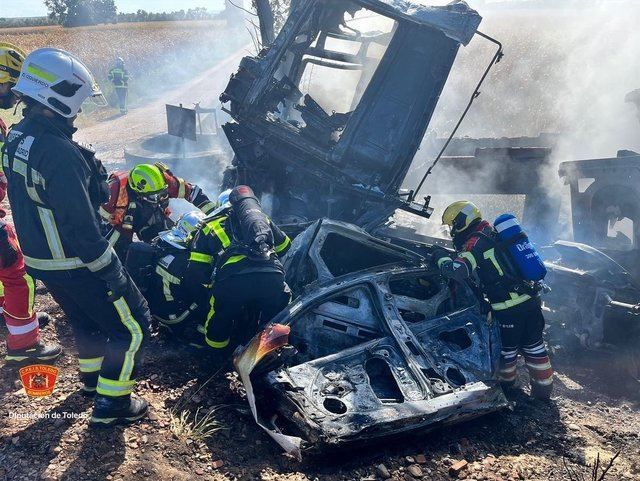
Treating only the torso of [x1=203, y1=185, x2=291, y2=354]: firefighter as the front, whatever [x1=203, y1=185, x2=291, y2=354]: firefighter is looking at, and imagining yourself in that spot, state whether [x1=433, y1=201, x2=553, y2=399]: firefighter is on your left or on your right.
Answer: on your right

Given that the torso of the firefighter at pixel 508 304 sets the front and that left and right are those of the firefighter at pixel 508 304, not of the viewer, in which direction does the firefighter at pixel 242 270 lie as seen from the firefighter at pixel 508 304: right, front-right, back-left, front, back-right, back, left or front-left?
front-left

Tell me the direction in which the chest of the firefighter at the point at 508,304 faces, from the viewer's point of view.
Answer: to the viewer's left

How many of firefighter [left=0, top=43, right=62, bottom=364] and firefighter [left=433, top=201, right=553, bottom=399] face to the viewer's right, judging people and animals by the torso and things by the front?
1

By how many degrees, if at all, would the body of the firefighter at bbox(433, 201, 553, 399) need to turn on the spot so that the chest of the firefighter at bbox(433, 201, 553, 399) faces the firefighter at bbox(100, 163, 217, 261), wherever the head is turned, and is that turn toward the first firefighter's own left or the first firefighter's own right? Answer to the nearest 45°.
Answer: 0° — they already face them

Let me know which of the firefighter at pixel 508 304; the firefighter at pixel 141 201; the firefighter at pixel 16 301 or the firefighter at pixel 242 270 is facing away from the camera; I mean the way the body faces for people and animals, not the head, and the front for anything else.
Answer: the firefighter at pixel 242 270

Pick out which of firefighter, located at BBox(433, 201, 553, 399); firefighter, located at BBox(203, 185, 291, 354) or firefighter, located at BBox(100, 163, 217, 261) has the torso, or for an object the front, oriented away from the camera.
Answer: firefighter, located at BBox(203, 185, 291, 354)

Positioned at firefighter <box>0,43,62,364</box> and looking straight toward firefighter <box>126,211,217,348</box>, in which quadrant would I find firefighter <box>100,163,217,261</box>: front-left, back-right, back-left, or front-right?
front-left

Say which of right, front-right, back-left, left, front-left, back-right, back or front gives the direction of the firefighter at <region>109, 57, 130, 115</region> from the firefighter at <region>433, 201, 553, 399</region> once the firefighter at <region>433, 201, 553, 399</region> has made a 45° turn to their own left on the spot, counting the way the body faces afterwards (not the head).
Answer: right

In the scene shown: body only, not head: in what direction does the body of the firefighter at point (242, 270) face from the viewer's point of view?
away from the camera

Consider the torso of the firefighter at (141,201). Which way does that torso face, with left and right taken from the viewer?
facing the viewer and to the right of the viewer

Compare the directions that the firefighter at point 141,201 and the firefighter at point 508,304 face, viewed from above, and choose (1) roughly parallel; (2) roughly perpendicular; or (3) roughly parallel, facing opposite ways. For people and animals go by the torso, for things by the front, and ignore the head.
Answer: roughly parallel, facing opposite ways
